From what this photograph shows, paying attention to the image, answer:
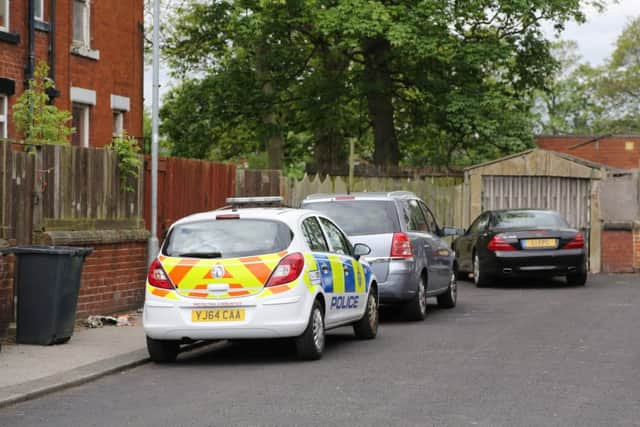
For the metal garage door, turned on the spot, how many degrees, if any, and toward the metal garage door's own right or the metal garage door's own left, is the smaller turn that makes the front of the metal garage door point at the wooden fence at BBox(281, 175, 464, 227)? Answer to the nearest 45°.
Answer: approximately 90° to the metal garage door's own right

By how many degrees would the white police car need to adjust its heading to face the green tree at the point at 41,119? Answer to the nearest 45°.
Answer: approximately 90° to its left

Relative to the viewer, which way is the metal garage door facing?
toward the camera

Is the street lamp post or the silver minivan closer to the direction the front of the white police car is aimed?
the silver minivan

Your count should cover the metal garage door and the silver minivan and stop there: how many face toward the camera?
1

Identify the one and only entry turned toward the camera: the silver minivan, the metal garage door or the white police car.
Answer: the metal garage door

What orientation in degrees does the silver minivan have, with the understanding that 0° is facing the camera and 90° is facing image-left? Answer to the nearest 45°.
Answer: approximately 225°

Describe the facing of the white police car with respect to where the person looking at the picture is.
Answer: facing away from the viewer and to the right of the viewer

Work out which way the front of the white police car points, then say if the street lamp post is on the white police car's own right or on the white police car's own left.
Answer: on the white police car's own left

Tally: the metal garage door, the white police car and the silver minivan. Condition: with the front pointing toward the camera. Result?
1

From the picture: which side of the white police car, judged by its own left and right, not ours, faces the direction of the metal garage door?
front

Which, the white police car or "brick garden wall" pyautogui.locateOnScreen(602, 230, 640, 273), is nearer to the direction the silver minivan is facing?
the brick garden wall

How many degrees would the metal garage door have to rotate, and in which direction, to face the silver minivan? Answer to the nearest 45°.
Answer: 0° — it already faces it
